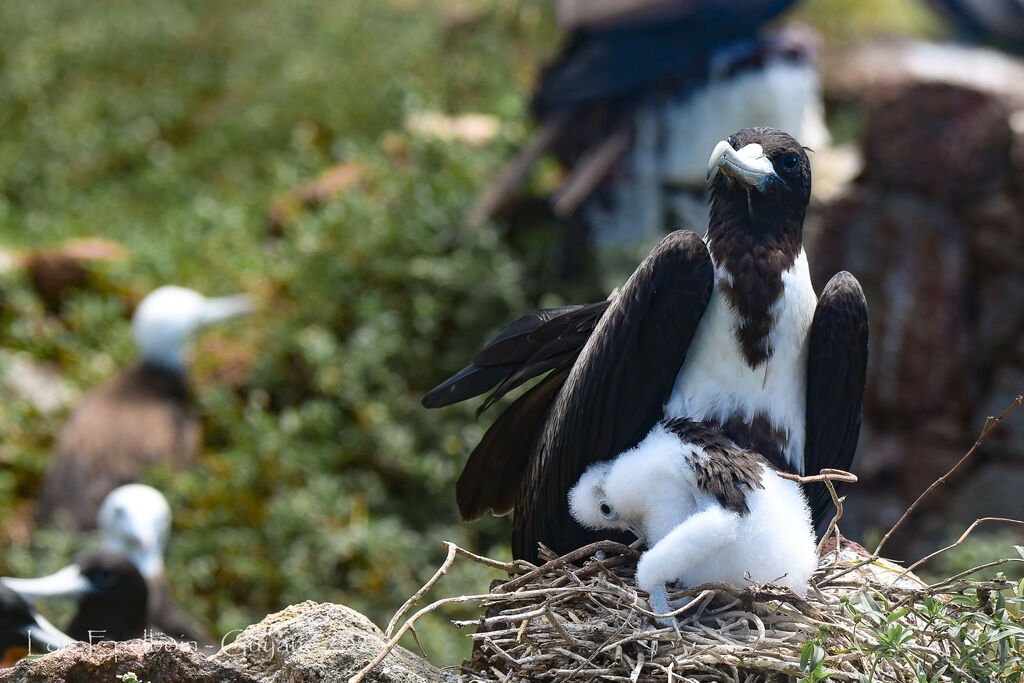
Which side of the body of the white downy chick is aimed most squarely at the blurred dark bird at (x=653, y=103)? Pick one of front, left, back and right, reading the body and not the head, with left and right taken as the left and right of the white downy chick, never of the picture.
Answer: right

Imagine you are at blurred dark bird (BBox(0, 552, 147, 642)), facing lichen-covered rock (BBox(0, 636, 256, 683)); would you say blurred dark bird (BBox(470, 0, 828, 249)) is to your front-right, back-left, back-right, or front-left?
back-left

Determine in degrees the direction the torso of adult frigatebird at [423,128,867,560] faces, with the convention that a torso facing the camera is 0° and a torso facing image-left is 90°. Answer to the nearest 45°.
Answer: approximately 315°

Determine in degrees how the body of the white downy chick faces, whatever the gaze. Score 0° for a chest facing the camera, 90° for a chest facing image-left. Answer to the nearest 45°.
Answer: approximately 90°

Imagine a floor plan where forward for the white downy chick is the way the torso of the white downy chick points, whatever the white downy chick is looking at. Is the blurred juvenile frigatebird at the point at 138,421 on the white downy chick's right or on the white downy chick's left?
on the white downy chick's right

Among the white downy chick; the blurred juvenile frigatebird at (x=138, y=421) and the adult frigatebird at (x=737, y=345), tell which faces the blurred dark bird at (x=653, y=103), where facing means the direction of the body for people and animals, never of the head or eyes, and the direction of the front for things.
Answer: the blurred juvenile frigatebird
